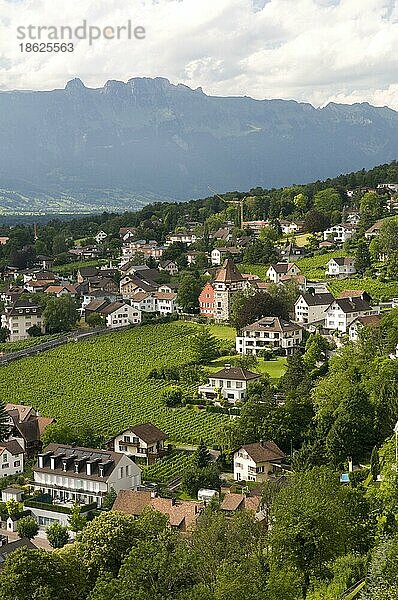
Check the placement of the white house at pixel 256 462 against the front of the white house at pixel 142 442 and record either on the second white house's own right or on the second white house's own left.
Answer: on the second white house's own left

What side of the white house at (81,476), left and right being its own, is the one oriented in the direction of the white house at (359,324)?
back

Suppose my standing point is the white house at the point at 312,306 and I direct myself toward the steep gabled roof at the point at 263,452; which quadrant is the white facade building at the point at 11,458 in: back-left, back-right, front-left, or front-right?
front-right

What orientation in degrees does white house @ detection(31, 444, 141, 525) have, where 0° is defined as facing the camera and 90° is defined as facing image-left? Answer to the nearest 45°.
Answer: approximately 45°

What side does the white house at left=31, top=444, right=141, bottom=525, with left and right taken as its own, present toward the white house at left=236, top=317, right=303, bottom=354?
back

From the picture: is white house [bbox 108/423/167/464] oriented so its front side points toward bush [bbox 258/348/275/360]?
no

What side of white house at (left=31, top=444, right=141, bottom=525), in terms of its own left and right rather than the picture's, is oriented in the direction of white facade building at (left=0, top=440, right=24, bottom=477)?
right

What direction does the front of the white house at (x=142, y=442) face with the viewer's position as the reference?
facing the viewer and to the left of the viewer

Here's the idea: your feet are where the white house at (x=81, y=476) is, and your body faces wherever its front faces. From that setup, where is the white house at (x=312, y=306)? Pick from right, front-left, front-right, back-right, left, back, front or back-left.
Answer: back

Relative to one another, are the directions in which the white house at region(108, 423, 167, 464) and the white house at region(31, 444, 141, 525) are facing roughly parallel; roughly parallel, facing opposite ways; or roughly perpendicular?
roughly parallel

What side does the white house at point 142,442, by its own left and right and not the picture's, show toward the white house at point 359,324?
back

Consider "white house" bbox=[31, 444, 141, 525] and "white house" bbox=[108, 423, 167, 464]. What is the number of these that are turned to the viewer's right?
0

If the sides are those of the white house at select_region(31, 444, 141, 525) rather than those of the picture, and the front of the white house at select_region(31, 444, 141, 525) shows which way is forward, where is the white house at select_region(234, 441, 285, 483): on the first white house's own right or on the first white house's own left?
on the first white house's own left

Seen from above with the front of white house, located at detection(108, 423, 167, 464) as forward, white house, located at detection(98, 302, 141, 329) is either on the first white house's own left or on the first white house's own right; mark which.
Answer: on the first white house's own right

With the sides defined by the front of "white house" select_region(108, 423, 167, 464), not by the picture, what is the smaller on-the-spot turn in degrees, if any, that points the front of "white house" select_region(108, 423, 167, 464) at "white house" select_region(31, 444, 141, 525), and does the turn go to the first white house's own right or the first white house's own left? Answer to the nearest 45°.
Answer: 0° — it already faces it
